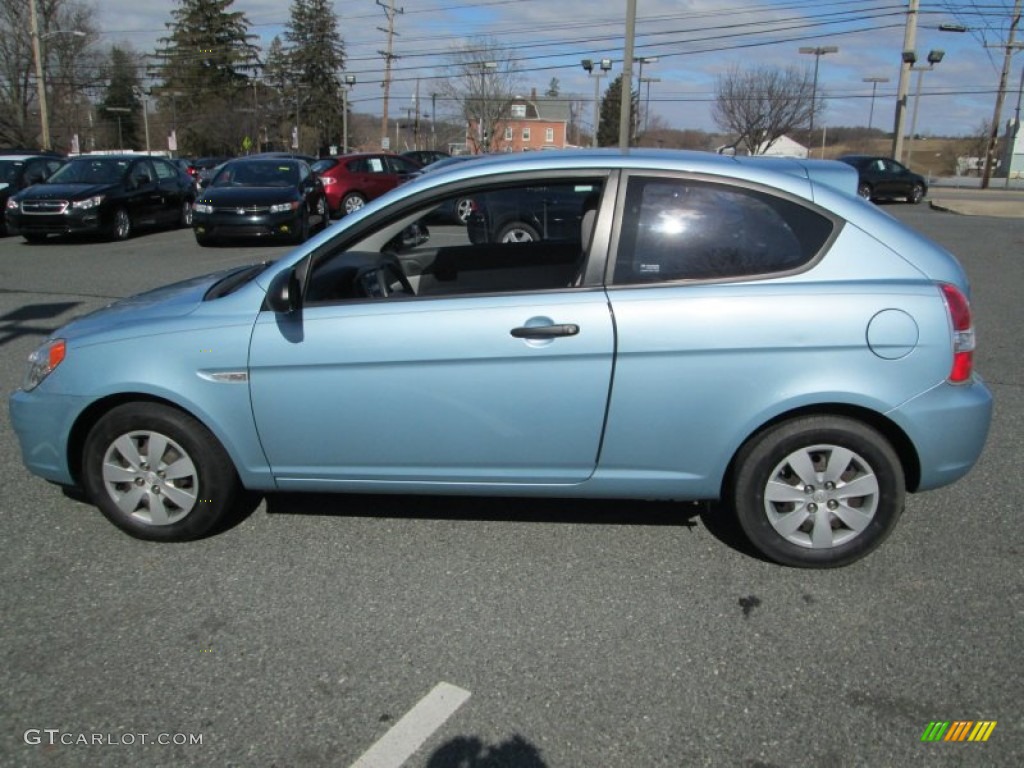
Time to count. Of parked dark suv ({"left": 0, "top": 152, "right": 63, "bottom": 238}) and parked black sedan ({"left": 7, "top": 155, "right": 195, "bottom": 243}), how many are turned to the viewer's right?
0

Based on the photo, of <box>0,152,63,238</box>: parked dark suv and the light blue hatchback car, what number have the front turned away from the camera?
0

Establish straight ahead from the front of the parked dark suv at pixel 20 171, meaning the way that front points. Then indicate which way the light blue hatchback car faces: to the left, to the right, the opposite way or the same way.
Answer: to the right

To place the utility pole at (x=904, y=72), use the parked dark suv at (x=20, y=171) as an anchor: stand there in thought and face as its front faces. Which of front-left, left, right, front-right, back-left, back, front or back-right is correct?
back-left

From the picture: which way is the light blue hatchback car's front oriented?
to the viewer's left

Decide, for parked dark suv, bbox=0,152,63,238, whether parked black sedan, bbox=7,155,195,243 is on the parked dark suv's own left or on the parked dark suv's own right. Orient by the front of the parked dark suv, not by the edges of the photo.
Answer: on the parked dark suv's own left

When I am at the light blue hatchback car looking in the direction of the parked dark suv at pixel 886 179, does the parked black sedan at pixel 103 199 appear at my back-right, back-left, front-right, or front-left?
front-left

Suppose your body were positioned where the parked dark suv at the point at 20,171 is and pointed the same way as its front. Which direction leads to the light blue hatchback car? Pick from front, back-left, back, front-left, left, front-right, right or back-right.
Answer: front-left

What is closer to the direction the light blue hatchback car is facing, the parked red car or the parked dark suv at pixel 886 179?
the parked red car

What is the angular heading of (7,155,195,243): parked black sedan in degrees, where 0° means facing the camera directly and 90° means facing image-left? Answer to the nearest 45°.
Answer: approximately 45°

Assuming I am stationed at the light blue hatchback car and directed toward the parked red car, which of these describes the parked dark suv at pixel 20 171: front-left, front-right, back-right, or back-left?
front-left

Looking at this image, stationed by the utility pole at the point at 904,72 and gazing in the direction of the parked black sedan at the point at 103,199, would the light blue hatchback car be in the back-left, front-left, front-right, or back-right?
front-left

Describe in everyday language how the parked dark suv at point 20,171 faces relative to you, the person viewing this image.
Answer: facing the viewer and to the left of the viewer
